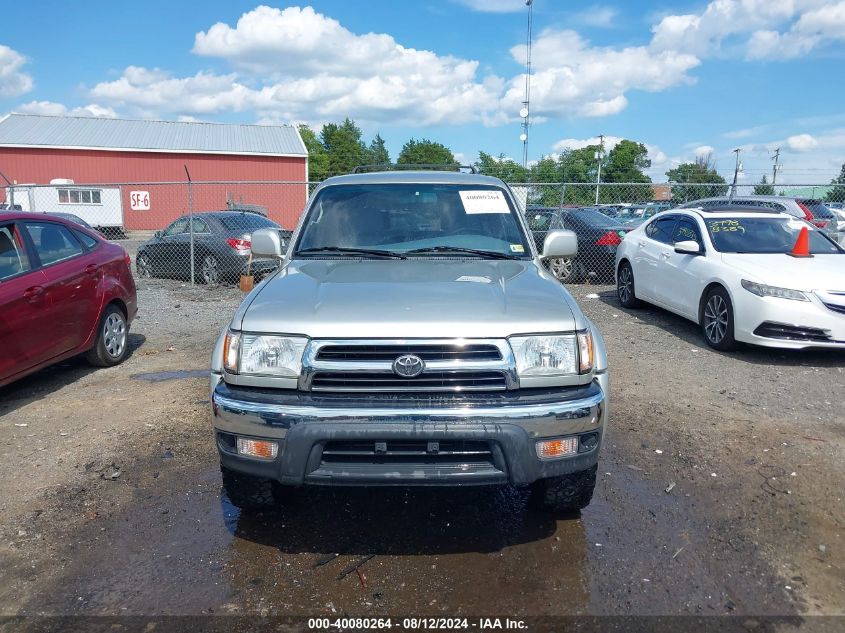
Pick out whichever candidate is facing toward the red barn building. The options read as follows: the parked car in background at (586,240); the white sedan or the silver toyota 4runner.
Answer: the parked car in background

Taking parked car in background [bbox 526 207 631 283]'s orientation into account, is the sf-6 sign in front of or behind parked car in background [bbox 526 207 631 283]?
in front

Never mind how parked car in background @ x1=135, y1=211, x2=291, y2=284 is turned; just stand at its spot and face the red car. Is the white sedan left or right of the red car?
left

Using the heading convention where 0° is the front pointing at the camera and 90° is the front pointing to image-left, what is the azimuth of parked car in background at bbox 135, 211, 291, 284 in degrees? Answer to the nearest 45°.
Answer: approximately 135°

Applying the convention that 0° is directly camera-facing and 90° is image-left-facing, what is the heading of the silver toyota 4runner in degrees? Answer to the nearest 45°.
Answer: approximately 0°

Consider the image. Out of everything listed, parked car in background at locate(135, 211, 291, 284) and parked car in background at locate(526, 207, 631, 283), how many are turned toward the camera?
0

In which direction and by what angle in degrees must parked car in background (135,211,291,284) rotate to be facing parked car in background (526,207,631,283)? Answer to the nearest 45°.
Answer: approximately 135° to its right

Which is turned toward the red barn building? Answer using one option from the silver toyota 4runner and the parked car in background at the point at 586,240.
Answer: the parked car in background

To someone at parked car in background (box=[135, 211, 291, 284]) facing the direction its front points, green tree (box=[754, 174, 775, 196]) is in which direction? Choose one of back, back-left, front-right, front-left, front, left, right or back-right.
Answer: back-right

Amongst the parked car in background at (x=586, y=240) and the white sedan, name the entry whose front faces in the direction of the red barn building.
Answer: the parked car in background

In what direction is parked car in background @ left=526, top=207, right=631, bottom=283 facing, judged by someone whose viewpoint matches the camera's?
facing away from the viewer and to the left of the viewer
